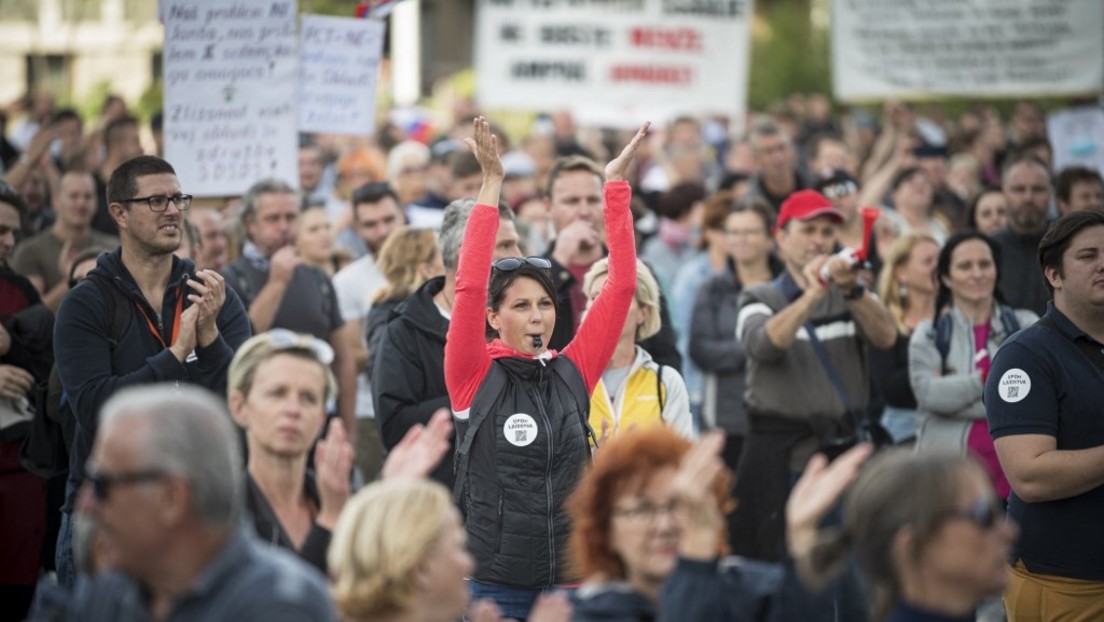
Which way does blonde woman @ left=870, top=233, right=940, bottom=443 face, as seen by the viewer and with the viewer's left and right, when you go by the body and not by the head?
facing the viewer and to the right of the viewer

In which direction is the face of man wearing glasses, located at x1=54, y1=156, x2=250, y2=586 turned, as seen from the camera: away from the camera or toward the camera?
toward the camera

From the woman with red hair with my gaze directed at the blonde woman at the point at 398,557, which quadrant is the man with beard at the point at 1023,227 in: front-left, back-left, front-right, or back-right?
back-right

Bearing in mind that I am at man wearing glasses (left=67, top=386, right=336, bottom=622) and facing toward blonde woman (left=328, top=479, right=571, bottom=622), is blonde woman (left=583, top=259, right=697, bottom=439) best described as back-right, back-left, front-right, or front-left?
front-left

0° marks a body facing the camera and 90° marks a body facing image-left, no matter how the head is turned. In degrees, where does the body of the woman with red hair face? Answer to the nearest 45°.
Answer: approximately 315°

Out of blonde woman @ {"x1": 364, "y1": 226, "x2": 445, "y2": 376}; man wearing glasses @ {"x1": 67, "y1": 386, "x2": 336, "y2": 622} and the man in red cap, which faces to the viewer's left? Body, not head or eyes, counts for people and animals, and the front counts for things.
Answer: the man wearing glasses

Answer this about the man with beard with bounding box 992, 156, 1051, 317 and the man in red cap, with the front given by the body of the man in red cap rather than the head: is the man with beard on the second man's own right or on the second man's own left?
on the second man's own left

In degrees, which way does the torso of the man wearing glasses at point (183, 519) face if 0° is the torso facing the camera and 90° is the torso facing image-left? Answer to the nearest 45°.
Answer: approximately 90°

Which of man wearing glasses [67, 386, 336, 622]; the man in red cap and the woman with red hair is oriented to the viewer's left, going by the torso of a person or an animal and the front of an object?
the man wearing glasses

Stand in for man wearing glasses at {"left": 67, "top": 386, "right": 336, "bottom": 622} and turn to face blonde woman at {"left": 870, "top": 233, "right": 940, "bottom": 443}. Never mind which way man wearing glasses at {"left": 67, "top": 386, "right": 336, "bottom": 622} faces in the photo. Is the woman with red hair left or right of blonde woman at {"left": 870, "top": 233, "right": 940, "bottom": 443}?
right
